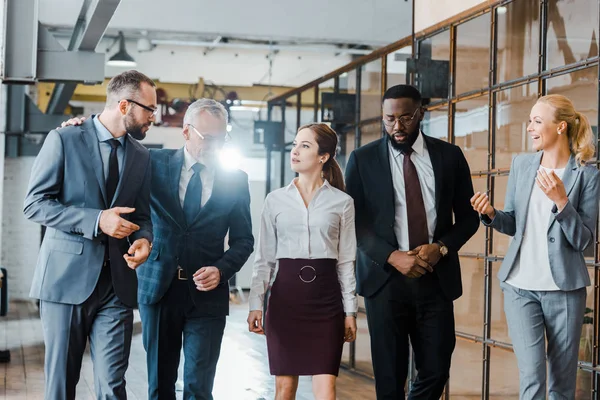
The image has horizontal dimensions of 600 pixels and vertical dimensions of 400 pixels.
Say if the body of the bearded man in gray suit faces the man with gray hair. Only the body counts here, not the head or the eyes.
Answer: no

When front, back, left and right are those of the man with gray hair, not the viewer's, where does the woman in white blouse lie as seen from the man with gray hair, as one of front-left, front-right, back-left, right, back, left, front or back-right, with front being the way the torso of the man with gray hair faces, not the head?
left

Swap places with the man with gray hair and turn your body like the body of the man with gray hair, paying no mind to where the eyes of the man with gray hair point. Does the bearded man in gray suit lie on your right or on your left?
on your right

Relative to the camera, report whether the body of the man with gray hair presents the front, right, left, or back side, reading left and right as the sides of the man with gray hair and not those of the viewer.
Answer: front

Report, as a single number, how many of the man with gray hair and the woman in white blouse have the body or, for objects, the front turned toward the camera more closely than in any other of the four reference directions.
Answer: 2

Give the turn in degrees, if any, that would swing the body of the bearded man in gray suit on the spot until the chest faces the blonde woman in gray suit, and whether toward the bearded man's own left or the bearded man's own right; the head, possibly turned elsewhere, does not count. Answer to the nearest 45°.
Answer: approximately 45° to the bearded man's own left

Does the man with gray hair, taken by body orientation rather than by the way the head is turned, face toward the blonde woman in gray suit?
no

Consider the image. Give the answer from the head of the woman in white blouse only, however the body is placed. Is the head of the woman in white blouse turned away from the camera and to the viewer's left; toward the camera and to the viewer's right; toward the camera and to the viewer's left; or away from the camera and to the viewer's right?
toward the camera and to the viewer's left

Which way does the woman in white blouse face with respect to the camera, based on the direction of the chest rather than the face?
toward the camera

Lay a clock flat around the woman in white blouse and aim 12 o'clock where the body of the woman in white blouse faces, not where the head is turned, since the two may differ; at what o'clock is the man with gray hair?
The man with gray hair is roughly at 3 o'clock from the woman in white blouse.

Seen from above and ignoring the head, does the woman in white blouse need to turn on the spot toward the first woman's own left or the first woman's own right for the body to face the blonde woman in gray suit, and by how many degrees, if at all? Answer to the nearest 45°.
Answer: approximately 90° to the first woman's own left

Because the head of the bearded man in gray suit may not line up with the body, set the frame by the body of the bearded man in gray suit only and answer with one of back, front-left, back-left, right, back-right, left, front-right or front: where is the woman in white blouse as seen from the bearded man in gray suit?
front-left
